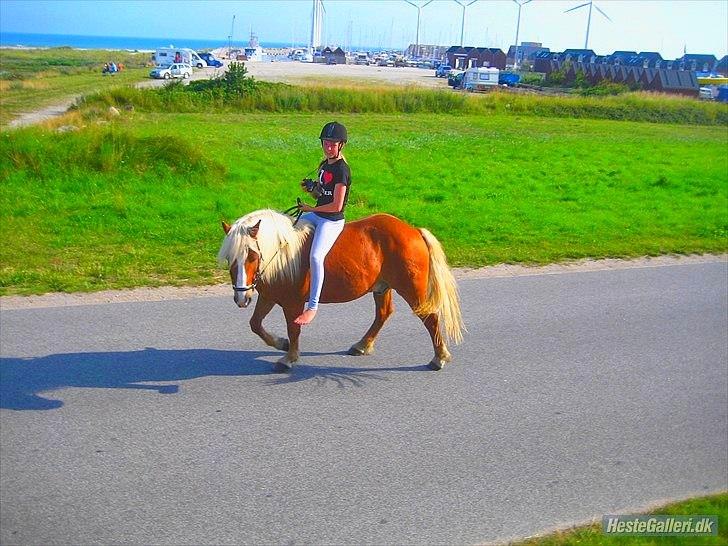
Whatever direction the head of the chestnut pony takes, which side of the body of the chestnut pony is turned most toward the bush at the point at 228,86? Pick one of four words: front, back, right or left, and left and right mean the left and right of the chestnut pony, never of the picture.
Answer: right

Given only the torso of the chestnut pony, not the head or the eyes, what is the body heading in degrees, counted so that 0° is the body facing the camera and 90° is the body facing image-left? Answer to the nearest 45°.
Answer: approximately 90°

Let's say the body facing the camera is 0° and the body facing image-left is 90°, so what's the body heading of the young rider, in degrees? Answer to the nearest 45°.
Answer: approximately 45°

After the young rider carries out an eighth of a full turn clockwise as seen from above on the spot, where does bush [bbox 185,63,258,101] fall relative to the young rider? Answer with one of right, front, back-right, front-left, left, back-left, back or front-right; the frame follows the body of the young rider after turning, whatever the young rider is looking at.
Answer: right
